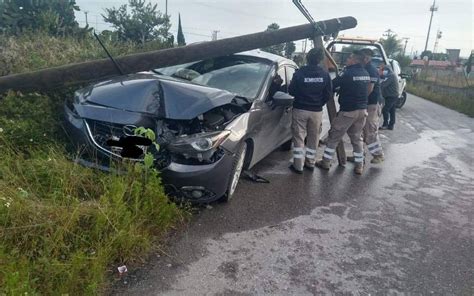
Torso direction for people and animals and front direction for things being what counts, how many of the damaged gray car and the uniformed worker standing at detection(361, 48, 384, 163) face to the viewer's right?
0

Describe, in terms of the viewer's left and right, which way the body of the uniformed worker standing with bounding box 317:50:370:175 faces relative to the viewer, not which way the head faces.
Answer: facing away from the viewer and to the left of the viewer

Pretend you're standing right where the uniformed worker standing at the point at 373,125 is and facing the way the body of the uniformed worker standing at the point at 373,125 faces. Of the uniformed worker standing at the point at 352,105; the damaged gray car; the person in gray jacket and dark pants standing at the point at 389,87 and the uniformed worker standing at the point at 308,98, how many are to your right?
1

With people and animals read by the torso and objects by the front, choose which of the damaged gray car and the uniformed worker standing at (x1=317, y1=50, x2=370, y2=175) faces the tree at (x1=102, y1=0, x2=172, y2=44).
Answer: the uniformed worker standing

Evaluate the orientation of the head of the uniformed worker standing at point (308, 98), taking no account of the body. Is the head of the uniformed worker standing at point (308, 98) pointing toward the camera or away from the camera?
away from the camera

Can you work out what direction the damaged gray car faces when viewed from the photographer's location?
facing the viewer and to the left of the viewer

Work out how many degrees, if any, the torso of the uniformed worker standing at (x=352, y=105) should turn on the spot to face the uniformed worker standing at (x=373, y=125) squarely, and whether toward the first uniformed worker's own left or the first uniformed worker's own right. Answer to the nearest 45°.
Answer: approximately 90° to the first uniformed worker's own right

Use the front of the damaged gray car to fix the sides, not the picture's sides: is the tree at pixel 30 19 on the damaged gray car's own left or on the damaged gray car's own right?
on the damaged gray car's own right

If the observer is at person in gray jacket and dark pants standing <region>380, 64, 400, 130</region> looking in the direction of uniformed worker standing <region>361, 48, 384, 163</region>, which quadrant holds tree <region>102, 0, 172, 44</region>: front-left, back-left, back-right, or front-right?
back-right

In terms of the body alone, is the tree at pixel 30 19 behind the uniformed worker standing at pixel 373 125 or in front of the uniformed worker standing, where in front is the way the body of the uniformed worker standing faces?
in front

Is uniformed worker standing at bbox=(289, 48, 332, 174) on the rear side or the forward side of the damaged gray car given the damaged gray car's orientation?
on the rear side

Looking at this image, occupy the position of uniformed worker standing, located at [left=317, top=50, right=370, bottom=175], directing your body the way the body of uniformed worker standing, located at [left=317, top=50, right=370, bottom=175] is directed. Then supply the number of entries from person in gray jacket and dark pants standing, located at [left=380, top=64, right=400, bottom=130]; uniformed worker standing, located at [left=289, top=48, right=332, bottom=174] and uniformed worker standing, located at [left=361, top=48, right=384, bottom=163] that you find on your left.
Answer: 1

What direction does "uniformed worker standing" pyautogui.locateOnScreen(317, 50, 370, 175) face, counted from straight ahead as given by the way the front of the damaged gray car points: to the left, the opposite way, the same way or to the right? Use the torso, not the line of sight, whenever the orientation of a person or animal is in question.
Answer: to the right
